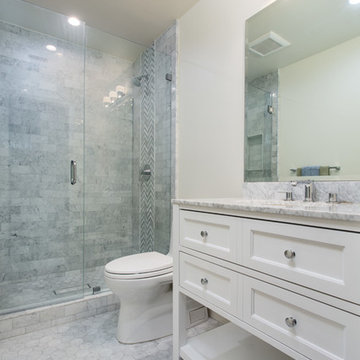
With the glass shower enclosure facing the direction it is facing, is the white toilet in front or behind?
in front

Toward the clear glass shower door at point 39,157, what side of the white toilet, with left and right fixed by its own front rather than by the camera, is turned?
right

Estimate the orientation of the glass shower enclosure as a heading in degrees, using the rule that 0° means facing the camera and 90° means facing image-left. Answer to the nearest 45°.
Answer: approximately 315°
